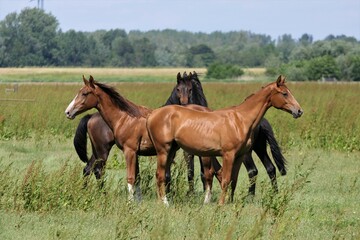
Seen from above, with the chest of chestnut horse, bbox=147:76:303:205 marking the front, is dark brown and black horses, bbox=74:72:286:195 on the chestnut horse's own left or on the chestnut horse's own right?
on the chestnut horse's own left

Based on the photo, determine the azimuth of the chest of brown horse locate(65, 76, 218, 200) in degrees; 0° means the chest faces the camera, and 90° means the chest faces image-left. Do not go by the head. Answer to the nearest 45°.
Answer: approximately 90°

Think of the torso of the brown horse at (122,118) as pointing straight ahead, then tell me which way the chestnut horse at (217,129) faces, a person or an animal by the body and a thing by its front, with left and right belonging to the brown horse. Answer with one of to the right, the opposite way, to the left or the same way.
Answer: the opposite way

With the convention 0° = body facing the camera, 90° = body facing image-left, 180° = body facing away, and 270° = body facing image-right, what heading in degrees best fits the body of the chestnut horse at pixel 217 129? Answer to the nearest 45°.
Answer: approximately 270°
